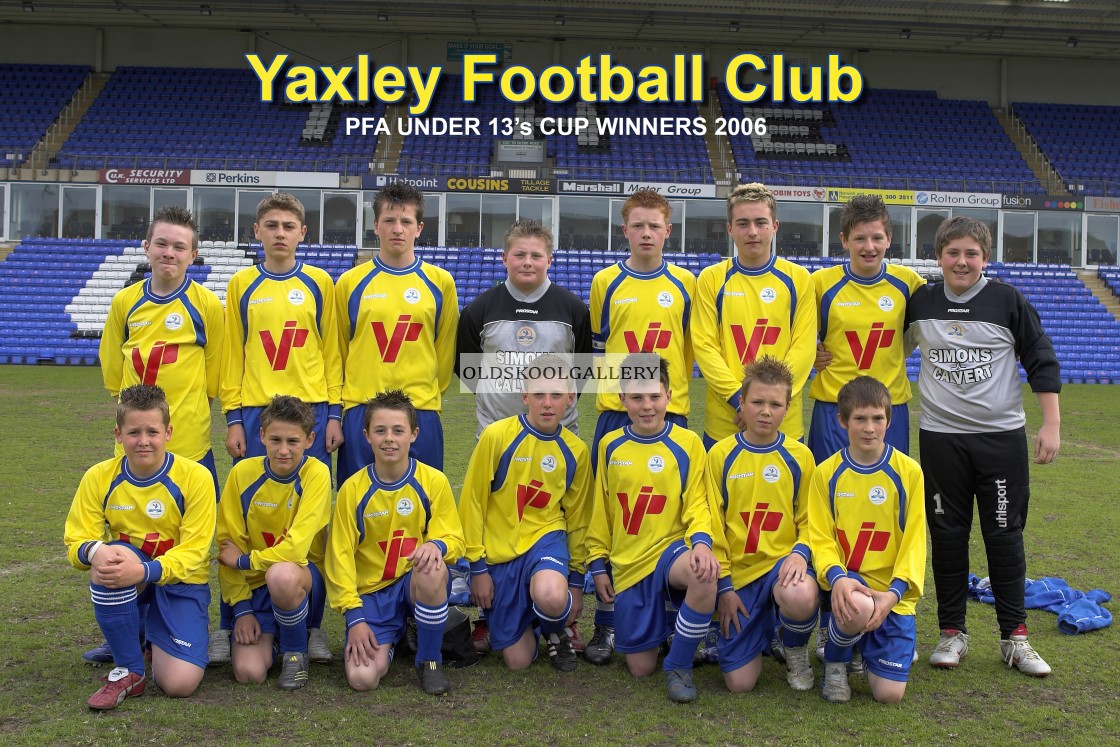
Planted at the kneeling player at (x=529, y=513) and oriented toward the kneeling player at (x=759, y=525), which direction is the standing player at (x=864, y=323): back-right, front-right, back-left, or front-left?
front-left

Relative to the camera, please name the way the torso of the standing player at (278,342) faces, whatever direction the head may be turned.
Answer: toward the camera

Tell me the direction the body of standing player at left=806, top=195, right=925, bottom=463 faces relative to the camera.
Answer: toward the camera

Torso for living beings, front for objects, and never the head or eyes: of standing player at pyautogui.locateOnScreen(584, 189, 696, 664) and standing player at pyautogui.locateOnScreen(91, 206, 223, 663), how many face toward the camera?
2

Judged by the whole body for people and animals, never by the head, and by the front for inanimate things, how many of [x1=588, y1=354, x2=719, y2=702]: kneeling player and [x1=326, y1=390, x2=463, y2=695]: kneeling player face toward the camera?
2

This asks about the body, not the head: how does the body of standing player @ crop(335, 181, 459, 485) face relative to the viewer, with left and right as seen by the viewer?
facing the viewer

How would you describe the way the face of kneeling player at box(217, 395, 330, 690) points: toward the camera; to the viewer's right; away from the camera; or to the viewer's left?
toward the camera

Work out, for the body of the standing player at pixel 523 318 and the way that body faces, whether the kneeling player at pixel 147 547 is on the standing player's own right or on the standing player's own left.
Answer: on the standing player's own right

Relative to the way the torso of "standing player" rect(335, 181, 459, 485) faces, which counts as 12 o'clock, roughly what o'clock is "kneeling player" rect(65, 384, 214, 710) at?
The kneeling player is roughly at 2 o'clock from the standing player.

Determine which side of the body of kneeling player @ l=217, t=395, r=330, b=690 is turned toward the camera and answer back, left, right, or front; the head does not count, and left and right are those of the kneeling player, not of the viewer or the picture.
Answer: front

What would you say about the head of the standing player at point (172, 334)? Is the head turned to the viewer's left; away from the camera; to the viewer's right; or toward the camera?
toward the camera

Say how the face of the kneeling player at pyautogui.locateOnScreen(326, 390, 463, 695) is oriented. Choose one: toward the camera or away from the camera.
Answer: toward the camera

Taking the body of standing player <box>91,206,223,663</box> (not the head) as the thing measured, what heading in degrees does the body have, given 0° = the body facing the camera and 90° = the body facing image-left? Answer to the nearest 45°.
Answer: approximately 0°

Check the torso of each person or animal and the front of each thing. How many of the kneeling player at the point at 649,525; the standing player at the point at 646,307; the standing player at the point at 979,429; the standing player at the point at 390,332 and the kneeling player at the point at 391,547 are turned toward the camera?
5
